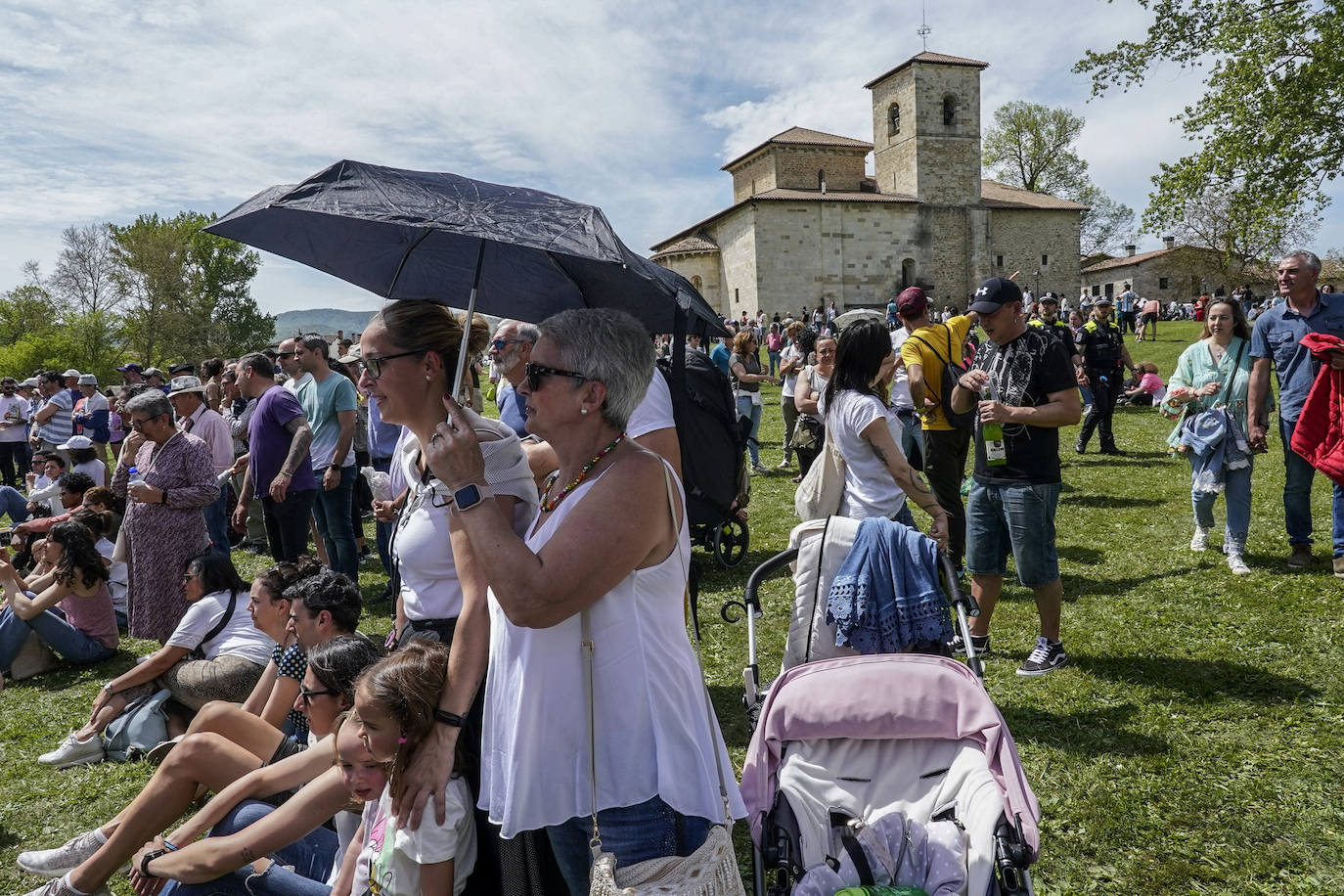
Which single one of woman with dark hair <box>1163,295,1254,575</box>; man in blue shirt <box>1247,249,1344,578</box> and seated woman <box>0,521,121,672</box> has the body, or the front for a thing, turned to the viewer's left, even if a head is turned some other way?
the seated woman

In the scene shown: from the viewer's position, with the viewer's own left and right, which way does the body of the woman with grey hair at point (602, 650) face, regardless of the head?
facing to the left of the viewer

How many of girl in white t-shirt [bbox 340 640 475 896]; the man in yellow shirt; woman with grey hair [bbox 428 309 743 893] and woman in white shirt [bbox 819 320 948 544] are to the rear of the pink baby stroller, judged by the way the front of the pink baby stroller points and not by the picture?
2

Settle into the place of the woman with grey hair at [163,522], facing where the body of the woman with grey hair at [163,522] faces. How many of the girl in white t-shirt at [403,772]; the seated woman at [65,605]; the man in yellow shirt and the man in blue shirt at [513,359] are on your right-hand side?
1

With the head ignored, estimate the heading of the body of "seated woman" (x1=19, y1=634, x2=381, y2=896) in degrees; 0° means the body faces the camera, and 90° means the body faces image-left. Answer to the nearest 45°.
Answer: approximately 90°

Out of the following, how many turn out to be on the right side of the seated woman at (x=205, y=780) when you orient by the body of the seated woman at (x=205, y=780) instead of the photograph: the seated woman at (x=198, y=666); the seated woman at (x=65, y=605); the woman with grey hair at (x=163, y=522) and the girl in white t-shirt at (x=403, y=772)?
3

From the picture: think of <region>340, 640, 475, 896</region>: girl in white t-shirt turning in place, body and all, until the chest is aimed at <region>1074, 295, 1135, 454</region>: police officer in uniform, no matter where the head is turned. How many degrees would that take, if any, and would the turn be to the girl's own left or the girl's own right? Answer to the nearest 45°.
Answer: approximately 180°

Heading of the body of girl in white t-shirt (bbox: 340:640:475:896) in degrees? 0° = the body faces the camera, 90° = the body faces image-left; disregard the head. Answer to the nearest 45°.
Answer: approximately 45°

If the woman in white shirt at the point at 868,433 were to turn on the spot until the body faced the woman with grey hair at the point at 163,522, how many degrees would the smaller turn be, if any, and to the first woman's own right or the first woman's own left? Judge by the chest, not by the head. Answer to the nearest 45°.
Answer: approximately 135° to the first woman's own left

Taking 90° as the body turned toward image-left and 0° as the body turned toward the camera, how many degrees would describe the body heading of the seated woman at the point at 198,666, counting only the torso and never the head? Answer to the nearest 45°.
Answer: approximately 90°

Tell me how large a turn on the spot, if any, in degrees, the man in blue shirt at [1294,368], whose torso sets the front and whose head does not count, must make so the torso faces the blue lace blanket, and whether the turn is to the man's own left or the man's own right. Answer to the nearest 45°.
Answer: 0° — they already face it

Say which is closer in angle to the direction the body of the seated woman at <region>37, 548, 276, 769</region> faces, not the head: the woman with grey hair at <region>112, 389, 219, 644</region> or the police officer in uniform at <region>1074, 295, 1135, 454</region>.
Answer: the woman with grey hair

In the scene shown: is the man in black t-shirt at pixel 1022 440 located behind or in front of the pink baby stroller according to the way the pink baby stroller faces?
behind
